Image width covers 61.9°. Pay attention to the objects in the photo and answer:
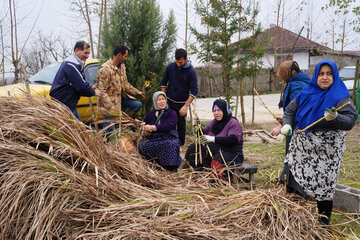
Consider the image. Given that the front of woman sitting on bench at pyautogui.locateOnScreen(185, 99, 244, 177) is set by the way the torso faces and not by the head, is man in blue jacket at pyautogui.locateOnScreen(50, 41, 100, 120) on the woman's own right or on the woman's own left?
on the woman's own right

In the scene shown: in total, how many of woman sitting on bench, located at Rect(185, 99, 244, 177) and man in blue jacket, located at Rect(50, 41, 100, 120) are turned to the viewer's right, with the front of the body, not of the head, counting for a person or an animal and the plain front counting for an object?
1

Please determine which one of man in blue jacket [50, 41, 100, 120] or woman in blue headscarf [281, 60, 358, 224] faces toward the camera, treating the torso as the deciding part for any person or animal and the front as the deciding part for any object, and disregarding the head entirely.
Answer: the woman in blue headscarf

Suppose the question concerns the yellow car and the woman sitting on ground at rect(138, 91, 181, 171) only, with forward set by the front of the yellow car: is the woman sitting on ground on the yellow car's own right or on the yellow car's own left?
on the yellow car's own left

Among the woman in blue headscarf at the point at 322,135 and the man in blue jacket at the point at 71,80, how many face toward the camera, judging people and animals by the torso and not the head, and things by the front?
1

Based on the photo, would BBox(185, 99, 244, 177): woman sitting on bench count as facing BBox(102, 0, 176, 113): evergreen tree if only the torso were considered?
no

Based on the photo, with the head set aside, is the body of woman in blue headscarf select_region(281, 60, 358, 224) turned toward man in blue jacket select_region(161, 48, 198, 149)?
no

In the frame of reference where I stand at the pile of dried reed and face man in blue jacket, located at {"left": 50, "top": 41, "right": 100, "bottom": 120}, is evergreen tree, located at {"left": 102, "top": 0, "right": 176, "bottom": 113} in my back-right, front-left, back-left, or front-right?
front-right

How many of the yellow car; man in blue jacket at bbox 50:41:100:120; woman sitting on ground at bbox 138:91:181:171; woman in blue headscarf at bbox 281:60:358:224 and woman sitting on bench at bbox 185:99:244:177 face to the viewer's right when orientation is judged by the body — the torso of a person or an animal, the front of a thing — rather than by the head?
1

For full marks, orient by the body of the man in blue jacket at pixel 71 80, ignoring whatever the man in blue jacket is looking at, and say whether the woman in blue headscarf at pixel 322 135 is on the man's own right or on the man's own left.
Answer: on the man's own right

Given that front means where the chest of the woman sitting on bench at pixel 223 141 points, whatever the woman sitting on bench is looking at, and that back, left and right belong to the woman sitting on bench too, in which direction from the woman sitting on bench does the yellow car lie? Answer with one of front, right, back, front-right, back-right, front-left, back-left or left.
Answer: right

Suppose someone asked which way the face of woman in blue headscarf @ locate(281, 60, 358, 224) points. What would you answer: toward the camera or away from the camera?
toward the camera

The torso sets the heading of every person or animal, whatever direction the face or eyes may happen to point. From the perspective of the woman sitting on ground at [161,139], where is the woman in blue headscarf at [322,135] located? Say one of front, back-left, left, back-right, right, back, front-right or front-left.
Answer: left

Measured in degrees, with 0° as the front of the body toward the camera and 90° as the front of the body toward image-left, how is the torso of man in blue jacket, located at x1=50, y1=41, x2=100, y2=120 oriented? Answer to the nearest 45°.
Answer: approximately 270°

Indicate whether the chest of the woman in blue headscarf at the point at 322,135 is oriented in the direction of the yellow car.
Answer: no

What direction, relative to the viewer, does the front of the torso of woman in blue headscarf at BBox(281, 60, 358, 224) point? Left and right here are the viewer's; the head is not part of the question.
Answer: facing the viewer

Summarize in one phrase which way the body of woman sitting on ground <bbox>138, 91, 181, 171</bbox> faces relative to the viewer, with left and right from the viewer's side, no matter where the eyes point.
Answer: facing the viewer and to the left of the viewer
